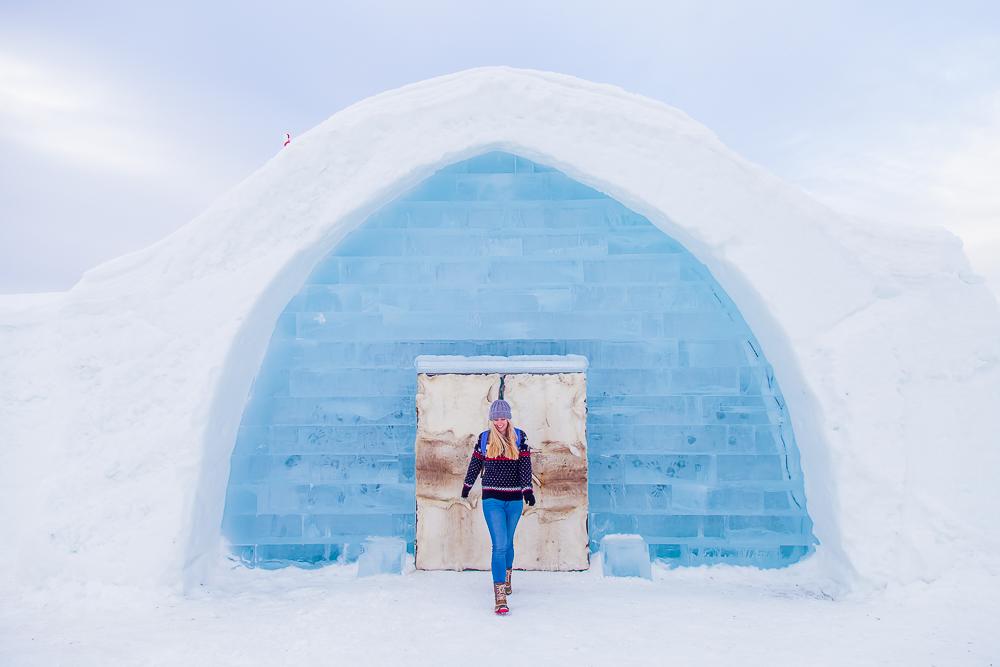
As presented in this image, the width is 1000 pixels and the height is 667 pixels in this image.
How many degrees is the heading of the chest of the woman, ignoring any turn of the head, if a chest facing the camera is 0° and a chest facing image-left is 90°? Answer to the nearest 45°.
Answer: approximately 0°
